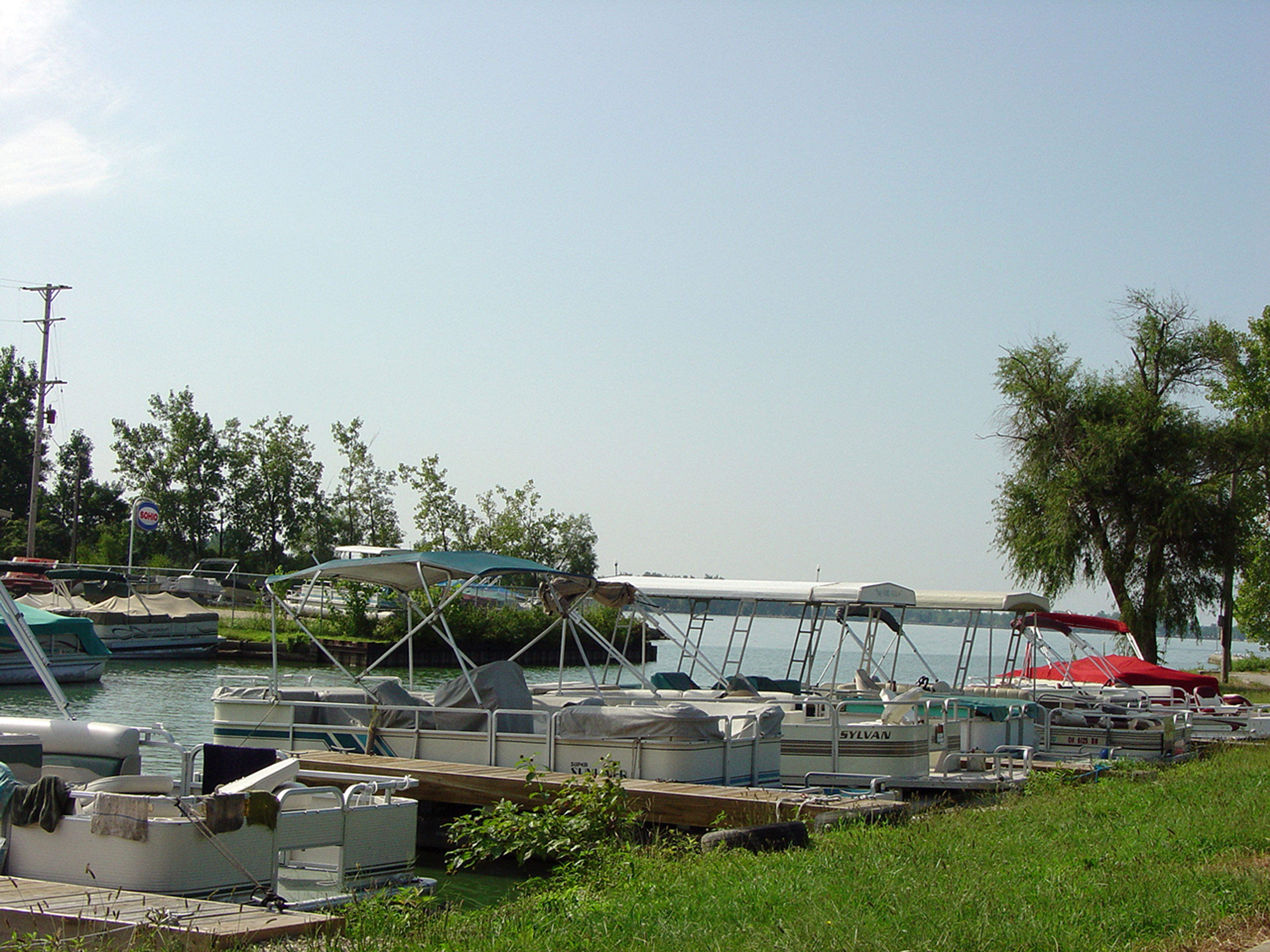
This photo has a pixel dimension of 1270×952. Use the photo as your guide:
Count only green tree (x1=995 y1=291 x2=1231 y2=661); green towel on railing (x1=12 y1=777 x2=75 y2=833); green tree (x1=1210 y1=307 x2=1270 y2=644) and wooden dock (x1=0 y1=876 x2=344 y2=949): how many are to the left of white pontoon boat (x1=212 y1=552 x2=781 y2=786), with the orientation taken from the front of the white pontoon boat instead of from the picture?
2

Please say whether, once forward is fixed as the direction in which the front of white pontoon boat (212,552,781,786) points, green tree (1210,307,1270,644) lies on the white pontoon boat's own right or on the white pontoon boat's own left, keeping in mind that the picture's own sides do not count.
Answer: on the white pontoon boat's own left

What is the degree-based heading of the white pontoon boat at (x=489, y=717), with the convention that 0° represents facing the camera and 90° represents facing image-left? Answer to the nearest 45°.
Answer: approximately 315°
